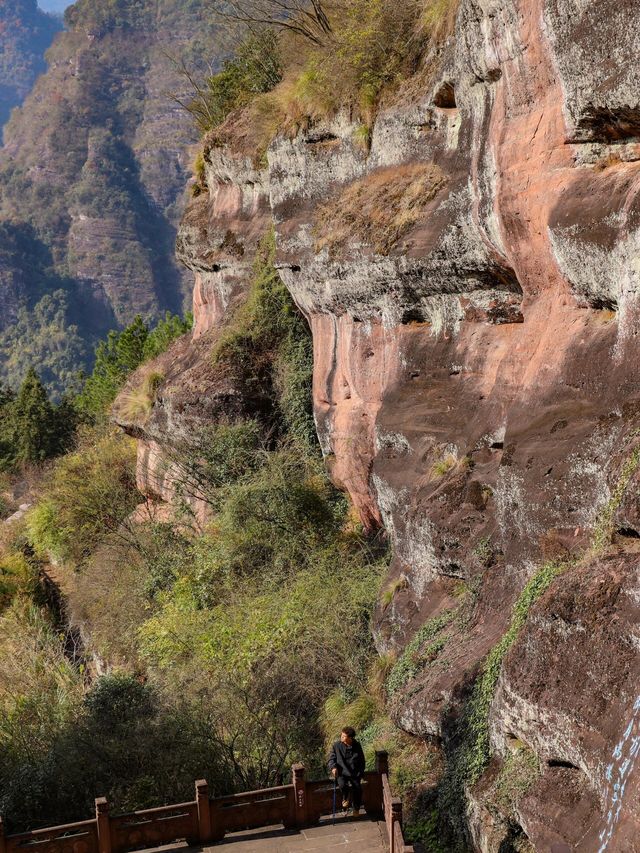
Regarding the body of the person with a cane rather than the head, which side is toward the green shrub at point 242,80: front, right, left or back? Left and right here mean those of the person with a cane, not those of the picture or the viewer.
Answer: back

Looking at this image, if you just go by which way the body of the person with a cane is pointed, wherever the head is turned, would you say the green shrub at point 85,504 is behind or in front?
behind

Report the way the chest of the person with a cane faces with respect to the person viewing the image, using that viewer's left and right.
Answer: facing the viewer
